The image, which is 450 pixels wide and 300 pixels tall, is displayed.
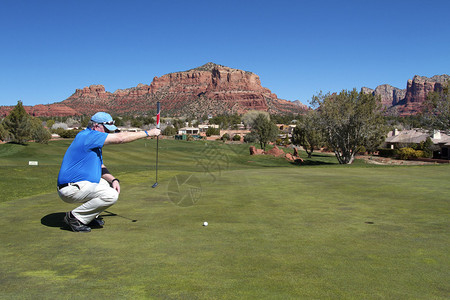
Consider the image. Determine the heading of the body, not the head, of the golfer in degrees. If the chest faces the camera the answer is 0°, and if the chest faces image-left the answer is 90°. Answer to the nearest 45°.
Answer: approximately 270°

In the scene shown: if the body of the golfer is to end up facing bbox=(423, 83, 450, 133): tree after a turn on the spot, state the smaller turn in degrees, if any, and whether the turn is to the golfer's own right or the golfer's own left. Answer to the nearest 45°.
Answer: approximately 45° to the golfer's own left
